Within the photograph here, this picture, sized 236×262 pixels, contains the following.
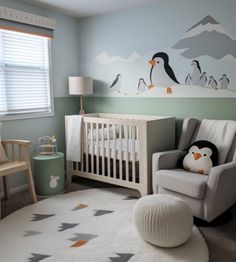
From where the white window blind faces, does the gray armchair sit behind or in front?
in front

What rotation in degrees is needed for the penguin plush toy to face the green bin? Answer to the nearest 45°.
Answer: approximately 45° to its right

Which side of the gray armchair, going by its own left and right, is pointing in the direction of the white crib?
right

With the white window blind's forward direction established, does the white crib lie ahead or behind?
ahead

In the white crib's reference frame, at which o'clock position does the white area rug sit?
The white area rug is roughly at 11 o'clock from the white crib.

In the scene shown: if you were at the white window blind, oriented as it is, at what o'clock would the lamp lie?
The lamp is roughly at 10 o'clock from the white window blind.

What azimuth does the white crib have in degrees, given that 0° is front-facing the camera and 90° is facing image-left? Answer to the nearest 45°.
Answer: approximately 45°

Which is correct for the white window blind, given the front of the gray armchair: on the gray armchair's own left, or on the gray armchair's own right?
on the gray armchair's own right

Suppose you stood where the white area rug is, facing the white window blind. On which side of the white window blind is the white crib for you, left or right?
right

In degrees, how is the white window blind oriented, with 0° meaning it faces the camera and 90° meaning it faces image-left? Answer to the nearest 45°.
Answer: approximately 315°

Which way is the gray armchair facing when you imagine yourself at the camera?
facing the viewer and to the left of the viewer
